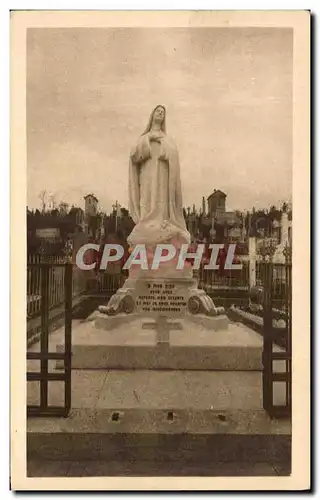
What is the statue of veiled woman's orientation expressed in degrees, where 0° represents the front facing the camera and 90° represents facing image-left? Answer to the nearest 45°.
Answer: approximately 0°

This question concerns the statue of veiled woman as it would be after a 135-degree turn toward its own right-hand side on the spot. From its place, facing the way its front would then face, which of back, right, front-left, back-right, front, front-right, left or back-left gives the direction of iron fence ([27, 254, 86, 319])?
front-left
